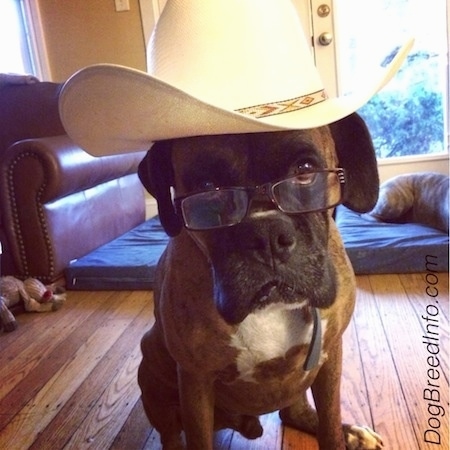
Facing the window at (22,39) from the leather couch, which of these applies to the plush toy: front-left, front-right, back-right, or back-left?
back-left

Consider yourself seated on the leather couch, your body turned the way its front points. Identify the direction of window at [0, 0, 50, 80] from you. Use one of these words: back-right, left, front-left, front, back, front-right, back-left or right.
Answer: back-right

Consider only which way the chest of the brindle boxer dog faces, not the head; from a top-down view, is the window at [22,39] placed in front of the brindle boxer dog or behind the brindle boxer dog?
behind

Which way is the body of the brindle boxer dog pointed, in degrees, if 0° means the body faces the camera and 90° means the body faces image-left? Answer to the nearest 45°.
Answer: approximately 0°

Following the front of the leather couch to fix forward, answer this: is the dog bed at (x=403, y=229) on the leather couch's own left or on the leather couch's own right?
on the leather couch's own left

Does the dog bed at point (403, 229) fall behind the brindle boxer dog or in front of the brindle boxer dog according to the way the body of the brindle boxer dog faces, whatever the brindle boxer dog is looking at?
behind
